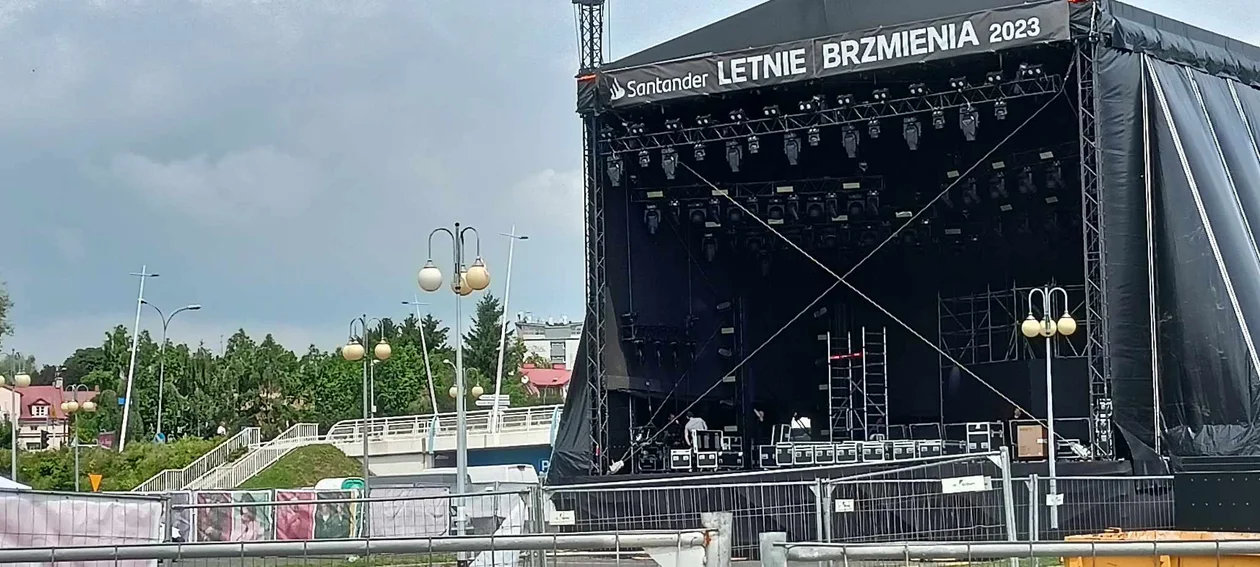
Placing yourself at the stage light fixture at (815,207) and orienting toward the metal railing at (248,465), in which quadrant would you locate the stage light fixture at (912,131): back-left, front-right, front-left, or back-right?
back-left

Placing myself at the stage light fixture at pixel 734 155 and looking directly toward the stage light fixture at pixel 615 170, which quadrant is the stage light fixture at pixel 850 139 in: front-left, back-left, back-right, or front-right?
back-left

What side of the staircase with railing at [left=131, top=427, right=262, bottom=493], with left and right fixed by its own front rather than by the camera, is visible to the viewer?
left
